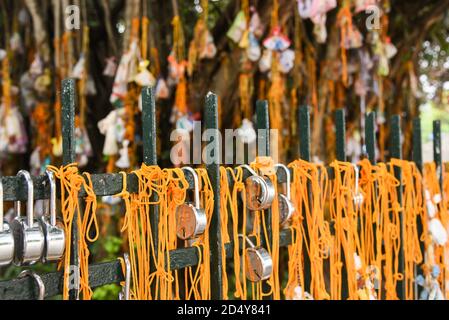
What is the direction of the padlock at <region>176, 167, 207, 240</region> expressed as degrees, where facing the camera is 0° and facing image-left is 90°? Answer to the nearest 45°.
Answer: approximately 45°

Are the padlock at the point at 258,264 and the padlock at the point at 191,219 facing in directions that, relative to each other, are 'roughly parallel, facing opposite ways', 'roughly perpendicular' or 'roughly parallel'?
roughly parallel

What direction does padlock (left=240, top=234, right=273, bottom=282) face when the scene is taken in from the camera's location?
facing the viewer and to the left of the viewer

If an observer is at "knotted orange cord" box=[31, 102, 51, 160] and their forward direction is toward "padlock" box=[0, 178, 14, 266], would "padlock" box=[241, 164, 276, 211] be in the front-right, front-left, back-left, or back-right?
front-left

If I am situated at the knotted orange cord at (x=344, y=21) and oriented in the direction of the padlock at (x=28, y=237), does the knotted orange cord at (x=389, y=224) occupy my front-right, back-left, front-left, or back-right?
front-left

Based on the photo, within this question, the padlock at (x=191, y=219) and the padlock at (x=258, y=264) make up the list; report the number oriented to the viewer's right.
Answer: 0

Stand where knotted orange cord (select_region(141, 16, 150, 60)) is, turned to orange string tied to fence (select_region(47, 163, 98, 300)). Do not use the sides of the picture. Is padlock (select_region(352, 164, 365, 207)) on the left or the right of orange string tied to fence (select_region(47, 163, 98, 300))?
left
